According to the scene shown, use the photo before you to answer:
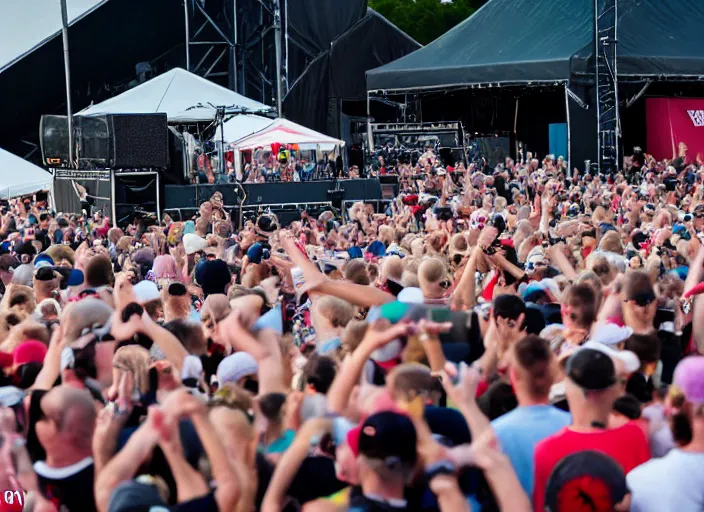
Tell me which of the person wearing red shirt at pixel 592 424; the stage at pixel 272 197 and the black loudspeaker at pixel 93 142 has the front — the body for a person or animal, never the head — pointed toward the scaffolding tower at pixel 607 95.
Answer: the person wearing red shirt

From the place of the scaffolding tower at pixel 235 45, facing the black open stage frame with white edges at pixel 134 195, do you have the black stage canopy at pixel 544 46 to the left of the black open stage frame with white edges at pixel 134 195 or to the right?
left

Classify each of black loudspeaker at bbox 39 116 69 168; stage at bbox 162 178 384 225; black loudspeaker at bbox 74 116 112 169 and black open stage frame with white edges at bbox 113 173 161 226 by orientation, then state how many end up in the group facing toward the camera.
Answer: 4

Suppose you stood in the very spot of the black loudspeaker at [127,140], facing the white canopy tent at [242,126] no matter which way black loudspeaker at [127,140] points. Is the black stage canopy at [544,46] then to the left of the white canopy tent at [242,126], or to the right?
right

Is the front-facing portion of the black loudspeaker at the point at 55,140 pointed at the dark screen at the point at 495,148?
no

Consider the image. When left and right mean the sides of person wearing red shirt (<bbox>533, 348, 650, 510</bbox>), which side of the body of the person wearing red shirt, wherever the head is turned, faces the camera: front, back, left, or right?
back

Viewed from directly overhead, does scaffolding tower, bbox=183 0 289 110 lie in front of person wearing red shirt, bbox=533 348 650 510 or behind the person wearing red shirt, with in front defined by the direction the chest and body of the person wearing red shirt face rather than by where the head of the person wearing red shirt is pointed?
in front

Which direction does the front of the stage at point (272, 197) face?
toward the camera

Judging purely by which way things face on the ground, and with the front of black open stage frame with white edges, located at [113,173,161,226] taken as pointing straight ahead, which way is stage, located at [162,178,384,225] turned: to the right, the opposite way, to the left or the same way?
the same way

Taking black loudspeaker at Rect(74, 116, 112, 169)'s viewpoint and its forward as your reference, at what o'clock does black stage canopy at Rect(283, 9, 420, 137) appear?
The black stage canopy is roughly at 7 o'clock from the black loudspeaker.

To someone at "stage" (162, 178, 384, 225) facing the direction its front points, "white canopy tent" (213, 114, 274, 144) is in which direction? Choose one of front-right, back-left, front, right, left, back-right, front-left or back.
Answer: back

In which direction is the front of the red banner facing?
toward the camera

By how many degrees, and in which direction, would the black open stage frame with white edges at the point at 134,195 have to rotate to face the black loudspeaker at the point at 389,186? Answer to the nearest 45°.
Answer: approximately 90° to its left

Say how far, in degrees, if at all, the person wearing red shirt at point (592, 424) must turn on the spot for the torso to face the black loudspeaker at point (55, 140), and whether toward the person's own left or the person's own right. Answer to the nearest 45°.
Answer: approximately 45° to the person's own left

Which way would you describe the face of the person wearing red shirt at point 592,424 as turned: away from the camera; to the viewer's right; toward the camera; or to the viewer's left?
away from the camera

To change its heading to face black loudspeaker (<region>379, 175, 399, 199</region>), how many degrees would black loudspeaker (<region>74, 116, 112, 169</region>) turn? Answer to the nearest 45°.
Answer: approximately 90° to its left
